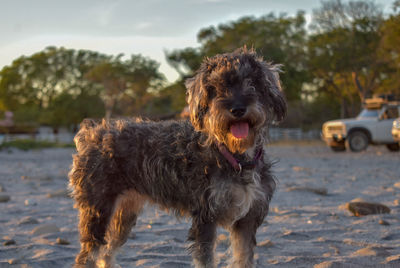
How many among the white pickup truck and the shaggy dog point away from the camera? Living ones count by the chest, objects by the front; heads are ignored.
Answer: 0

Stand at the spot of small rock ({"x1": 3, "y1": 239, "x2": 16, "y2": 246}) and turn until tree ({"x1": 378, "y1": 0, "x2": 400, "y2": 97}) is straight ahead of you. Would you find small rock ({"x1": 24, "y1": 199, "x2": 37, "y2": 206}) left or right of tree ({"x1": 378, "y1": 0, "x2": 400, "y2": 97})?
left

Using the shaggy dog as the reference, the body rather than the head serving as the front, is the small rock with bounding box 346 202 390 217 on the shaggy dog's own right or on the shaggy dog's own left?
on the shaggy dog's own left

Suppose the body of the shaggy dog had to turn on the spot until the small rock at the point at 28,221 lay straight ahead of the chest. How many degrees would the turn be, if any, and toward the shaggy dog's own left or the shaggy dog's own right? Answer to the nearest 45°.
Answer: approximately 180°

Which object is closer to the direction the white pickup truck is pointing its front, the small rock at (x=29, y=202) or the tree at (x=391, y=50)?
the small rock

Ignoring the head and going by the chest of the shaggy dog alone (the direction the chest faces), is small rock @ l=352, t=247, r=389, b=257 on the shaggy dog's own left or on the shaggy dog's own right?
on the shaggy dog's own left

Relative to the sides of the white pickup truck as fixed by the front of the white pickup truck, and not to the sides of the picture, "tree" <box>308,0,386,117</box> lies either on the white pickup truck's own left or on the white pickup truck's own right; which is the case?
on the white pickup truck's own right

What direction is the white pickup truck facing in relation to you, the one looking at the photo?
facing the viewer and to the left of the viewer

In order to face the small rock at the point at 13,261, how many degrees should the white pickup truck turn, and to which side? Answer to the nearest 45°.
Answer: approximately 45° to its left

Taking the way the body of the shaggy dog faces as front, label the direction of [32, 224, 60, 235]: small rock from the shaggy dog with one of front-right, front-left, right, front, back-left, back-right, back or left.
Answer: back

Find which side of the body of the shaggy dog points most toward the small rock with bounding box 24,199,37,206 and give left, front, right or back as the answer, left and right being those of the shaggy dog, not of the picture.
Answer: back

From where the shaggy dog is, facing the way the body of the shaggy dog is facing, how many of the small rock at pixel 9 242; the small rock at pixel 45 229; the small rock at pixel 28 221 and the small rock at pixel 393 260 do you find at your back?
3

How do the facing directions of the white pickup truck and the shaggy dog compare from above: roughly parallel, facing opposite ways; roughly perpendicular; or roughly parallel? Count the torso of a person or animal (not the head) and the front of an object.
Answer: roughly perpendicular

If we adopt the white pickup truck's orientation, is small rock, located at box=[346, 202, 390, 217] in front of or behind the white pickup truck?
in front

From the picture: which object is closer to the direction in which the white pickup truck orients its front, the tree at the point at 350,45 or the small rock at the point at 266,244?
the small rock

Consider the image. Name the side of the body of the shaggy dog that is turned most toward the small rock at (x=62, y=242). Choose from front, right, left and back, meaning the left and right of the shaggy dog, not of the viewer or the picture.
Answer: back

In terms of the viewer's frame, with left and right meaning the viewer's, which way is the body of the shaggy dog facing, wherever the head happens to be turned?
facing the viewer and to the right of the viewer
